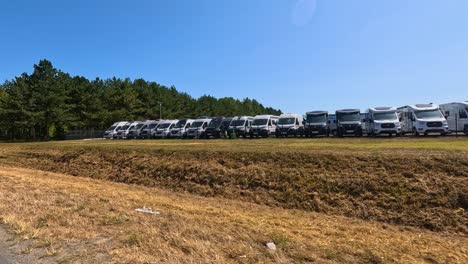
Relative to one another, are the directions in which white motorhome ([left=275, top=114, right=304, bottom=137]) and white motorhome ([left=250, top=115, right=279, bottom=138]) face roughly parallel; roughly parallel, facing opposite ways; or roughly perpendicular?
roughly parallel

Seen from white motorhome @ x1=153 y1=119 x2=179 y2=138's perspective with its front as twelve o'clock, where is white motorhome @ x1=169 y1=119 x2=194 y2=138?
white motorhome @ x1=169 y1=119 x2=194 y2=138 is roughly at 9 o'clock from white motorhome @ x1=153 y1=119 x2=179 y2=138.

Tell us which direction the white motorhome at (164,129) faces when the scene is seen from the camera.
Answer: facing the viewer and to the left of the viewer

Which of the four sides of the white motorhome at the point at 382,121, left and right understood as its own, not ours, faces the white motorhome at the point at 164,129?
right

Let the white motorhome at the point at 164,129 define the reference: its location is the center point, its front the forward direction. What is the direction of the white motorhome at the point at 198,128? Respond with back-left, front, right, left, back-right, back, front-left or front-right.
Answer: left

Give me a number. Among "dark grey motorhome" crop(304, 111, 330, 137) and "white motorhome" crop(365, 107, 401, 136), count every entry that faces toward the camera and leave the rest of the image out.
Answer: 2

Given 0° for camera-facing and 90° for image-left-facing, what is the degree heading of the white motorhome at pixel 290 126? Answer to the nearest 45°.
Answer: approximately 45°

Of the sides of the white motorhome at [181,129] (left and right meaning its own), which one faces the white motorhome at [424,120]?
left

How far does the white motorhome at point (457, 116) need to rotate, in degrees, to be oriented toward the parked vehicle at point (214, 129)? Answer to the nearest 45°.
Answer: approximately 135° to its right

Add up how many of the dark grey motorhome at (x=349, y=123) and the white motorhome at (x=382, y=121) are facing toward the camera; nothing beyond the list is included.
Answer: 2

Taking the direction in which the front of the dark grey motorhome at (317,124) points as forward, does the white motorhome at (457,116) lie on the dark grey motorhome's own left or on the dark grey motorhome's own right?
on the dark grey motorhome's own left

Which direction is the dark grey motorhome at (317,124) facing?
toward the camera

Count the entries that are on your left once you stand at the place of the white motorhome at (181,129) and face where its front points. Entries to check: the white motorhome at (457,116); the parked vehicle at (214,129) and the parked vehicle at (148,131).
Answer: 2

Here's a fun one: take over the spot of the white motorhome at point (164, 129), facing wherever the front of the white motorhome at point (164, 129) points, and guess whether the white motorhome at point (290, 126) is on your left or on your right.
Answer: on your left

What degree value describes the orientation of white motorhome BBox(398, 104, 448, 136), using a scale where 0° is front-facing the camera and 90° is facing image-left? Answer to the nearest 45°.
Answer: approximately 315°

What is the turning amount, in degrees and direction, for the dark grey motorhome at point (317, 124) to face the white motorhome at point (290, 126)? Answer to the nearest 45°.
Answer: approximately 135° to its right
